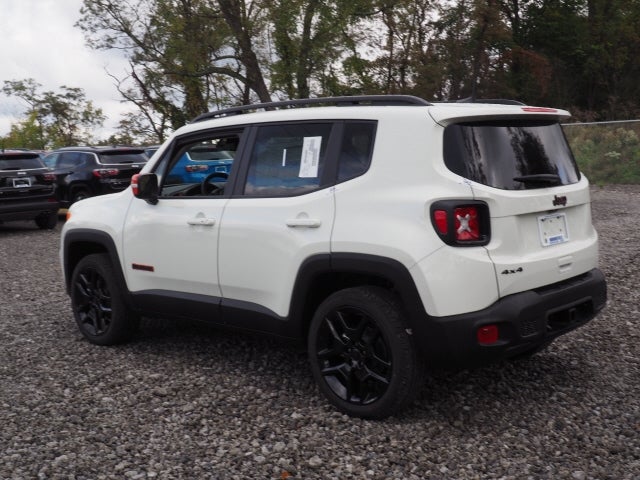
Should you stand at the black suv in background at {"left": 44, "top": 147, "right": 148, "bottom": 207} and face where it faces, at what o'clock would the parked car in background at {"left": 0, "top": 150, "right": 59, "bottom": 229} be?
The parked car in background is roughly at 9 o'clock from the black suv in background.

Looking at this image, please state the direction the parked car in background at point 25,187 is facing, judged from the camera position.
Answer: facing away from the viewer

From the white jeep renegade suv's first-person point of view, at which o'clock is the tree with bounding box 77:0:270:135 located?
The tree is roughly at 1 o'clock from the white jeep renegade suv.

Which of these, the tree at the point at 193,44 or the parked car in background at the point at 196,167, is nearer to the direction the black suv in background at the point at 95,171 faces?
the tree

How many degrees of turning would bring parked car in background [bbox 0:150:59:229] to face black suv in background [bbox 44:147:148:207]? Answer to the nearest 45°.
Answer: approximately 45° to its right

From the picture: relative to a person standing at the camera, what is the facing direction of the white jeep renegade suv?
facing away from the viewer and to the left of the viewer

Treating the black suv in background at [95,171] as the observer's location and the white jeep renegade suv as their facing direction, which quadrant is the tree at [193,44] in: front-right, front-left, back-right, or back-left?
back-left
